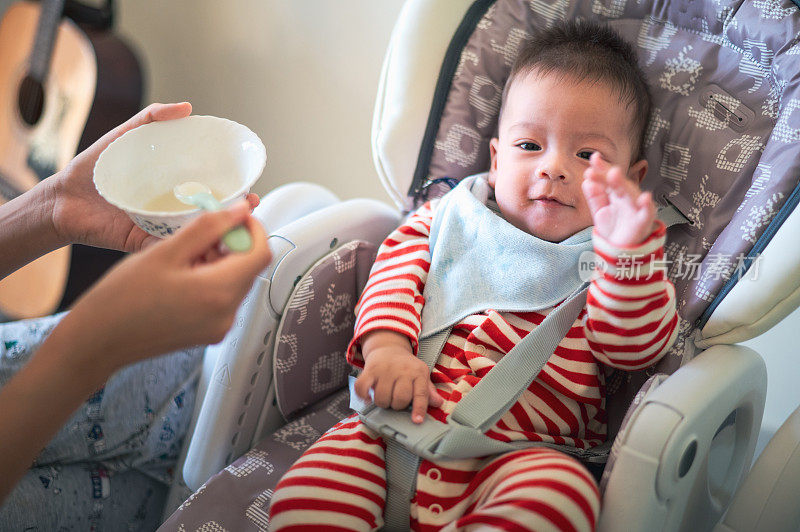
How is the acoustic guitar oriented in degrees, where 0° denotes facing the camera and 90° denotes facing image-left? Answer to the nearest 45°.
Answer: approximately 45°

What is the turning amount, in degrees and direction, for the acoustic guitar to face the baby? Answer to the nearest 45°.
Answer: approximately 90° to its left

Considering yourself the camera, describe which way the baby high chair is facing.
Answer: facing the viewer and to the left of the viewer

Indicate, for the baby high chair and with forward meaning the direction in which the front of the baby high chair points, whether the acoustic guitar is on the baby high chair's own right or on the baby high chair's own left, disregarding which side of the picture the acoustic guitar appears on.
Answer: on the baby high chair's own right

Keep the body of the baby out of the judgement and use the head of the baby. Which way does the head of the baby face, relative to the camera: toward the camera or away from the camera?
toward the camera

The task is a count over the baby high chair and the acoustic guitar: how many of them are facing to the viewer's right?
0

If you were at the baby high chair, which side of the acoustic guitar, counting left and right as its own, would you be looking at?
left
